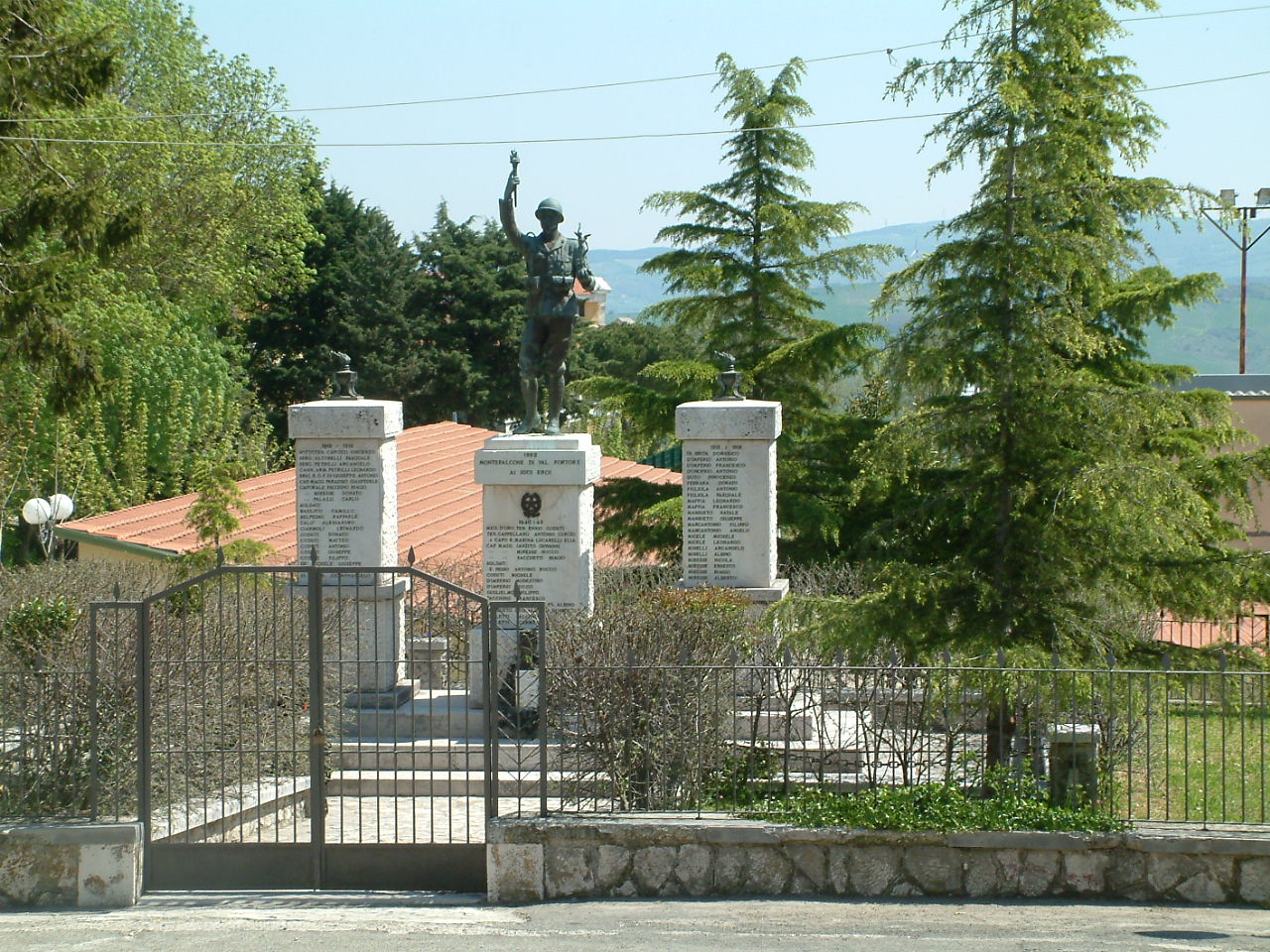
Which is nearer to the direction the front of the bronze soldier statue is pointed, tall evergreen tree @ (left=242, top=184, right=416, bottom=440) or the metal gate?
the metal gate

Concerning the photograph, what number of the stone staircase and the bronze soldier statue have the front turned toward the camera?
2

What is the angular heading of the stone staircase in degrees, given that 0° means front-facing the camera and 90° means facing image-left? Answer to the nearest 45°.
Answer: approximately 0°

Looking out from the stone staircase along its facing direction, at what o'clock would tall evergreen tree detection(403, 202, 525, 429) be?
The tall evergreen tree is roughly at 6 o'clock from the stone staircase.

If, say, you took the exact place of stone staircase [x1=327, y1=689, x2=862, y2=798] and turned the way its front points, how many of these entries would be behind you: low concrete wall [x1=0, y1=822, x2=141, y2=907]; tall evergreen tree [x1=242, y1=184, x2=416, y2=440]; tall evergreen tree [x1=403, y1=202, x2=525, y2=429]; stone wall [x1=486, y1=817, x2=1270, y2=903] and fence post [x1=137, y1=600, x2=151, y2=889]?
2

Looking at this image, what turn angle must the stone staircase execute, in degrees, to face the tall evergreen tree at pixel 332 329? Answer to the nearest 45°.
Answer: approximately 180°

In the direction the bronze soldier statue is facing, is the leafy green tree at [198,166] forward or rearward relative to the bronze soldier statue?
rearward

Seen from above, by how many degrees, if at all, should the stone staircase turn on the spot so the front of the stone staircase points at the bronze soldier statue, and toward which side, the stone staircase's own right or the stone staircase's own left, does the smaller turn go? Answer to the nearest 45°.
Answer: approximately 180°

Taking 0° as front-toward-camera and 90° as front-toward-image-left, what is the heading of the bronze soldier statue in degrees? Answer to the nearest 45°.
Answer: approximately 0°

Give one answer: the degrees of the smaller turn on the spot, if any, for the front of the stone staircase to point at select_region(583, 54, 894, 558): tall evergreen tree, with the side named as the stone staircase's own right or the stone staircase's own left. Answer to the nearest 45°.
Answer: approximately 180°
